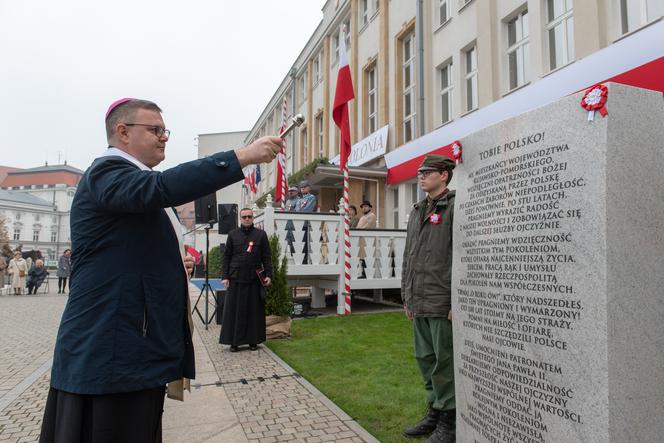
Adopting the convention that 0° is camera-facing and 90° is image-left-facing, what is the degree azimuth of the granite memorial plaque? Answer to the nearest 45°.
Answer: approximately 45°

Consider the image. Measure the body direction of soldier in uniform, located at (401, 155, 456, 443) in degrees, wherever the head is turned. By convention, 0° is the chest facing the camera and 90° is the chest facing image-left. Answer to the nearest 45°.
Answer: approximately 45°

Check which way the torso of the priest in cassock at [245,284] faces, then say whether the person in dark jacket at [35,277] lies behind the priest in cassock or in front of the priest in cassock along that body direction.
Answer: behind

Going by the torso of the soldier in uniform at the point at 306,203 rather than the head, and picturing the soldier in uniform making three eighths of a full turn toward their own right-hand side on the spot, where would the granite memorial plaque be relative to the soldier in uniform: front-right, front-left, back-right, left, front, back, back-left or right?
back

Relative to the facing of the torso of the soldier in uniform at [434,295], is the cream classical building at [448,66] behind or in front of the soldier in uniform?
behind

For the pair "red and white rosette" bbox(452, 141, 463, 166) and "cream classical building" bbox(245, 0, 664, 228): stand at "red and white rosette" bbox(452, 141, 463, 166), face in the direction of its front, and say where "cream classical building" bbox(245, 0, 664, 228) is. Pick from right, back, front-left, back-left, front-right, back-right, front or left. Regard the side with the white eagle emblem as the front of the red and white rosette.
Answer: back-right

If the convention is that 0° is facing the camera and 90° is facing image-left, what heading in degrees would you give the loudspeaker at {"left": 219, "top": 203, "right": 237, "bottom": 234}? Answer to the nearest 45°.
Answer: approximately 0°

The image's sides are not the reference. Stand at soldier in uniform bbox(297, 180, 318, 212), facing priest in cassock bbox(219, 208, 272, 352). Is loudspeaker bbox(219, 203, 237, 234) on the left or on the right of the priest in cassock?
right

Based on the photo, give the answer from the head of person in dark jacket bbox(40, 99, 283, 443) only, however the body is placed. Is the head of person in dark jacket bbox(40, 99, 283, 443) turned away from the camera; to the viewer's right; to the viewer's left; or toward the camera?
to the viewer's right

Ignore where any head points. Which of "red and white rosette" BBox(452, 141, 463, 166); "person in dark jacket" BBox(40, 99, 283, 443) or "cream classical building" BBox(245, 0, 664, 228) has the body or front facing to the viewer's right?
the person in dark jacket

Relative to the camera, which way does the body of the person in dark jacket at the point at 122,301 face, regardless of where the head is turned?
to the viewer's right

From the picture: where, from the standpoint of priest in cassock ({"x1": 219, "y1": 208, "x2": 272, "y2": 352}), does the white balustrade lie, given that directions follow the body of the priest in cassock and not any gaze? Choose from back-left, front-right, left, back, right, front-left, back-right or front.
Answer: back-left

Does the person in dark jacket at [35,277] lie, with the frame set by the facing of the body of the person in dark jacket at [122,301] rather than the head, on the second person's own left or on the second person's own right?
on the second person's own left

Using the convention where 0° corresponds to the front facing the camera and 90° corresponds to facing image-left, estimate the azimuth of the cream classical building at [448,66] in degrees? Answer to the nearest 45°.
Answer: approximately 45°

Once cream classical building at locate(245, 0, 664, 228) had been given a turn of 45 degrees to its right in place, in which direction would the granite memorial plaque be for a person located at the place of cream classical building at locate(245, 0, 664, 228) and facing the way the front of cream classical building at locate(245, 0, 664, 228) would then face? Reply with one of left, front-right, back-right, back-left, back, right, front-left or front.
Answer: left
